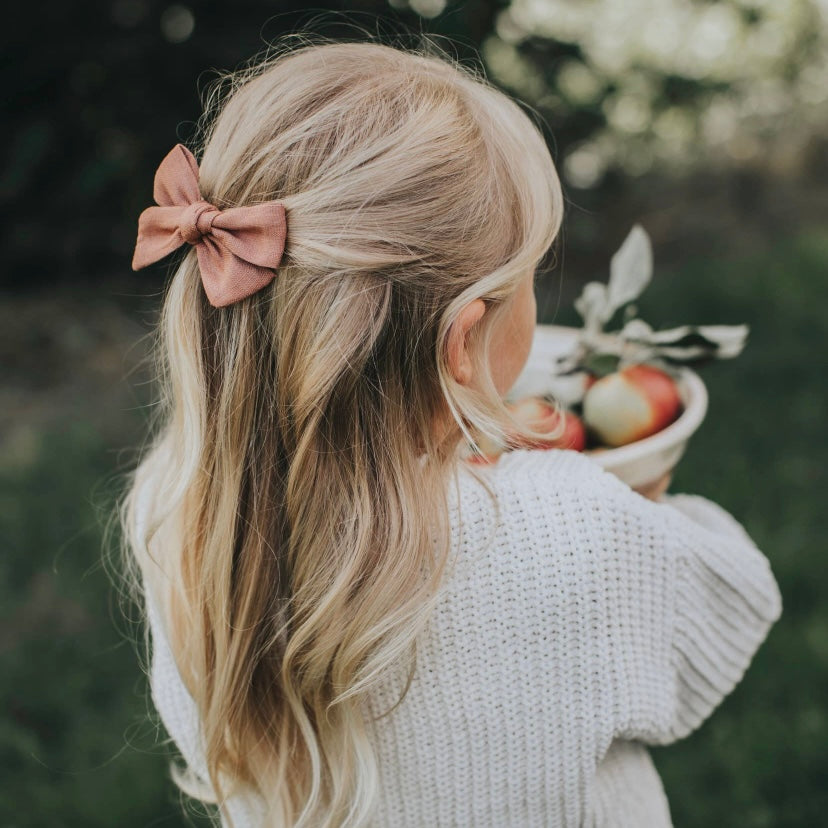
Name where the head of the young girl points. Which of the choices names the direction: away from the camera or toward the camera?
away from the camera

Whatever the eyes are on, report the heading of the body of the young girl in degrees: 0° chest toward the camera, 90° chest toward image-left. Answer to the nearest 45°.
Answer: approximately 225°
